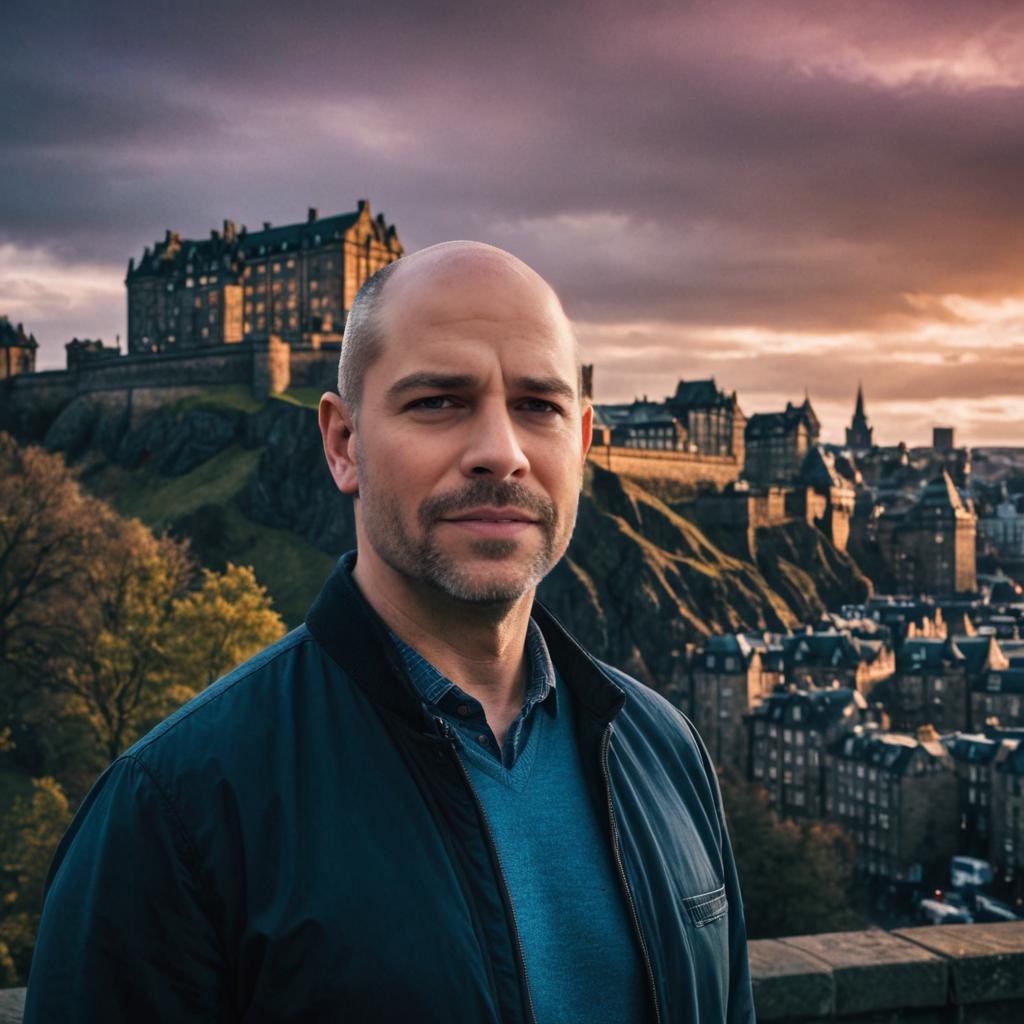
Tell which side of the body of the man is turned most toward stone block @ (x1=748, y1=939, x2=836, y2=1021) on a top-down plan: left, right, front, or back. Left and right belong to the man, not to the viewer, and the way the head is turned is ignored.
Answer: left

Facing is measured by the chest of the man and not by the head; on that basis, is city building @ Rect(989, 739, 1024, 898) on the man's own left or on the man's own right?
on the man's own left

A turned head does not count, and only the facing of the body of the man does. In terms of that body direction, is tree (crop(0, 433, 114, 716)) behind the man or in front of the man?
behind

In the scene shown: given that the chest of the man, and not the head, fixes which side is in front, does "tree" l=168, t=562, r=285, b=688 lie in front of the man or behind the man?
behind

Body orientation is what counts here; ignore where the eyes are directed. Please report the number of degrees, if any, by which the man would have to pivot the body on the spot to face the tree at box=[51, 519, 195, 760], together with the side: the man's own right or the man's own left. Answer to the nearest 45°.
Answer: approximately 135° to the man's own left

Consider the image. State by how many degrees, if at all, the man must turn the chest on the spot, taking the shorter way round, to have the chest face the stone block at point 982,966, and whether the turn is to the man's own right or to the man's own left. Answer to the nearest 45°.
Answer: approximately 90° to the man's own left

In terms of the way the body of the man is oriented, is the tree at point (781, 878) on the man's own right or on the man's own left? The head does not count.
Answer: on the man's own left

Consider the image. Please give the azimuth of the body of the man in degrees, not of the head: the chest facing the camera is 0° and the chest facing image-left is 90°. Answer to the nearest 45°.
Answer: approximately 315°

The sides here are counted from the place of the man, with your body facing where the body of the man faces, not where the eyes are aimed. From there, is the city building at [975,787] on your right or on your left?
on your left
